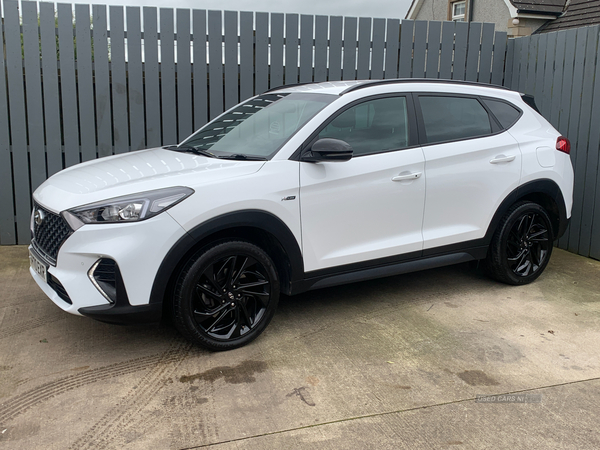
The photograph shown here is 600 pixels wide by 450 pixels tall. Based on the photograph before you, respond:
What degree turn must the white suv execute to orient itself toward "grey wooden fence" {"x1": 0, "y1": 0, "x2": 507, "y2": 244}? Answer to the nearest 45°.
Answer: approximately 90° to its right

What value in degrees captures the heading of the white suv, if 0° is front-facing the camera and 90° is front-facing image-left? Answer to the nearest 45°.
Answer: approximately 45°

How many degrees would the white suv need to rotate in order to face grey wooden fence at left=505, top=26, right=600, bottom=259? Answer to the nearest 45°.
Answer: approximately 180°
